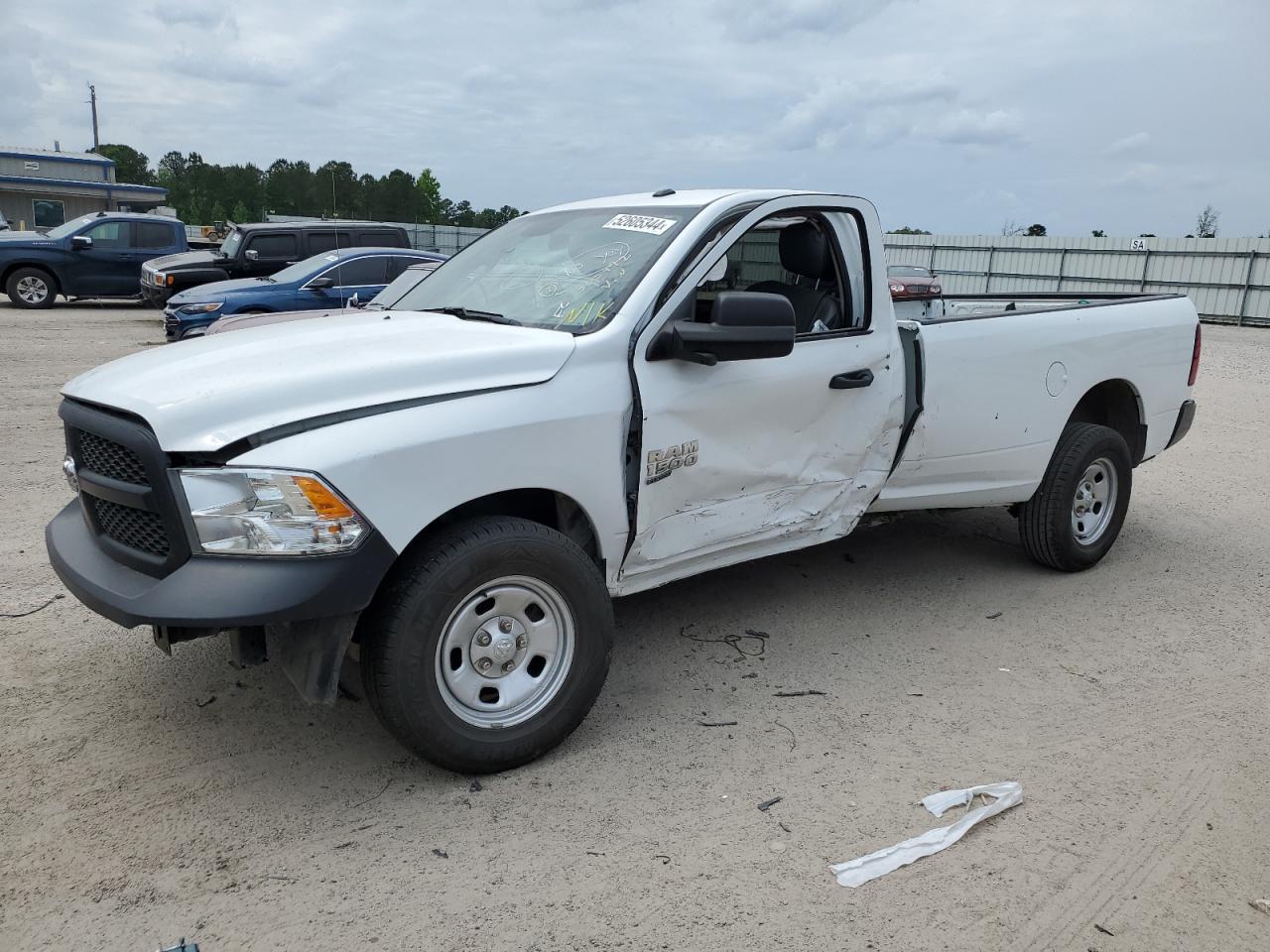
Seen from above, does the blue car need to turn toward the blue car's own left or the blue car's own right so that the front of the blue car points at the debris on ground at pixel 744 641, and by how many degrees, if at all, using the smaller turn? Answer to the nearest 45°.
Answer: approximately 45° to the blue car's own left

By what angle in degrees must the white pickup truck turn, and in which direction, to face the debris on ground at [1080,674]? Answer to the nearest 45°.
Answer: approximately 135° to its left

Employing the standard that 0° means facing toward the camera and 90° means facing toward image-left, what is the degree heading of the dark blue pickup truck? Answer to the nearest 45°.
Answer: approximately 90°

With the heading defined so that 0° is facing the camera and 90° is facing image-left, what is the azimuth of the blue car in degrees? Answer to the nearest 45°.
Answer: approximately 45°

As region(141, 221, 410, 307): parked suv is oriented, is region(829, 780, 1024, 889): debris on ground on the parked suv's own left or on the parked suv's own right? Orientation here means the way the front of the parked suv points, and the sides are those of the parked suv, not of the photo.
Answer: on the parked suv's own left

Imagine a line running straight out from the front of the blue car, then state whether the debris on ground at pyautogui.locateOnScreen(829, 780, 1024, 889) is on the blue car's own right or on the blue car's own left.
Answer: on the blue car's own left

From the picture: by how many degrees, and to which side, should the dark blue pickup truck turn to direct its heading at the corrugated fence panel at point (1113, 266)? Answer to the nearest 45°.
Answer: approximately 180°

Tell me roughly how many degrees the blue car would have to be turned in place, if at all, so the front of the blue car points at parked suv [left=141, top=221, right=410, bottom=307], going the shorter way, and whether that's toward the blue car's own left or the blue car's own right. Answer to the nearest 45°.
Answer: approximately 135° to the blue car's own right

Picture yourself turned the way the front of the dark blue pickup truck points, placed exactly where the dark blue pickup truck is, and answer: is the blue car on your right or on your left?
on your left
